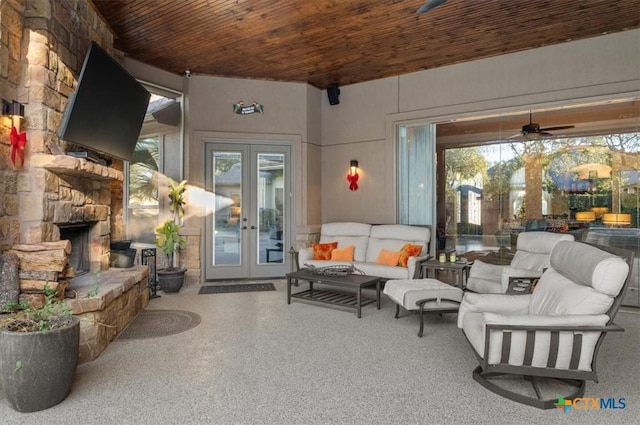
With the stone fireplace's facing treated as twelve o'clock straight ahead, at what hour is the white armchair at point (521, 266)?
The white armchair is roughly at 11 o'clock from the stone fireplace.

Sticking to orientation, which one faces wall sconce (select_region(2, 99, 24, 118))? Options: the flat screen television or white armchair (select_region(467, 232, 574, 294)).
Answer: the white armchair

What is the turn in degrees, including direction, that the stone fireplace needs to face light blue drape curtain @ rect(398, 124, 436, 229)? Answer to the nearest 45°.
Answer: approximately 45° to its left

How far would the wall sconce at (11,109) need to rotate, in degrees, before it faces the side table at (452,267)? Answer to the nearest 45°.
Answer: approximately 45° to its left

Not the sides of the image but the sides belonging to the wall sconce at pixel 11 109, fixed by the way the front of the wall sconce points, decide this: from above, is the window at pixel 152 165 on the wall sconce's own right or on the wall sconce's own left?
on the wall sconce's own left

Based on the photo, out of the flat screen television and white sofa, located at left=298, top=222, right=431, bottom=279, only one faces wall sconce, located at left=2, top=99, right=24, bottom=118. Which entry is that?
the white sofa

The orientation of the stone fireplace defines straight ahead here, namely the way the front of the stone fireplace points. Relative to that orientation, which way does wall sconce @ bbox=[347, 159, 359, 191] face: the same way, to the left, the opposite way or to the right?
to the right

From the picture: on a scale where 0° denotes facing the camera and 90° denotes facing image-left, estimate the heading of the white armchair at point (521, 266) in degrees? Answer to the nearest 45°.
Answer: approximately 45°

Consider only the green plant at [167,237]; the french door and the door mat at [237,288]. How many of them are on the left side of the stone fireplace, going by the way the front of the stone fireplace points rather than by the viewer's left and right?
3

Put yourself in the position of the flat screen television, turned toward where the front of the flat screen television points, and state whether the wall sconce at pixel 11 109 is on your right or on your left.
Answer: on your right

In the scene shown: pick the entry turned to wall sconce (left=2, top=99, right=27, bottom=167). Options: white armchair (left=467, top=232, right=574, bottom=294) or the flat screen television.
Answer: the white armchair
